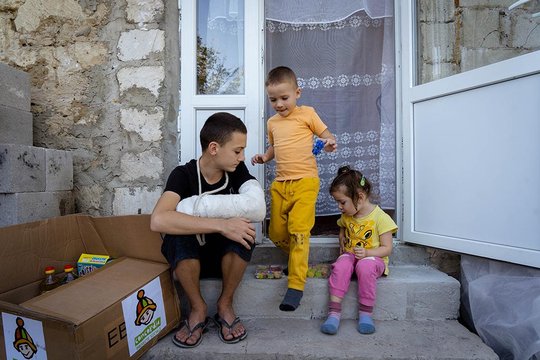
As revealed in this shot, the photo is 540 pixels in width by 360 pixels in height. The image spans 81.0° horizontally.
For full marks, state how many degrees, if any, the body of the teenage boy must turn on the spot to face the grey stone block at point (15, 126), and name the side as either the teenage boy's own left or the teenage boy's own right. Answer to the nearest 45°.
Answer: approximately 135° to the teenage boy's own right

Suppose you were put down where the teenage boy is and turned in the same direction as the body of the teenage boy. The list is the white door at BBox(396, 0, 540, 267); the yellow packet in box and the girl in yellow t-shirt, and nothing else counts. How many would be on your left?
2

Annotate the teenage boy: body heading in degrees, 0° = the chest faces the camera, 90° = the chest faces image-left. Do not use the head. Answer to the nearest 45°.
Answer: approximately 0°

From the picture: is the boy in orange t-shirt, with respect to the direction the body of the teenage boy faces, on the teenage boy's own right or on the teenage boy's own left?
on the teenage boy's own left

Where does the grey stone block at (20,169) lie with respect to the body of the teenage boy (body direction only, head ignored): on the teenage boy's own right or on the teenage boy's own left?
on the teenage boy's own right

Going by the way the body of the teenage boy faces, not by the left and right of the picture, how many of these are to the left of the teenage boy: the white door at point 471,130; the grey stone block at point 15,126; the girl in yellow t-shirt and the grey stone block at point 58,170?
2

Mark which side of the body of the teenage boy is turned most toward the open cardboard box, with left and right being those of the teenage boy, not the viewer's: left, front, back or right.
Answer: right

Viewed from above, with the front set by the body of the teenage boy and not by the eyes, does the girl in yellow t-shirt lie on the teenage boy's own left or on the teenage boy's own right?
on the teenage boy's own left

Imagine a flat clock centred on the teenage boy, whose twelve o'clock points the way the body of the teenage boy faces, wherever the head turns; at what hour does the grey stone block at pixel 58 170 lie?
The grey stone block is roughly at 4 o'clock from the teenage boy.

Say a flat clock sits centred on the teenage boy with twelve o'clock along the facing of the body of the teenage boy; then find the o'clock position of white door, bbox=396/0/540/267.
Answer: The white door is roughly at 9 o'clock from the teenage boy.

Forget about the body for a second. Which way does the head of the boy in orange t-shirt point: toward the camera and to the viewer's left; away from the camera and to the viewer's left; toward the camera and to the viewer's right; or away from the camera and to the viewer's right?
toward the camera and to the viewer's left
